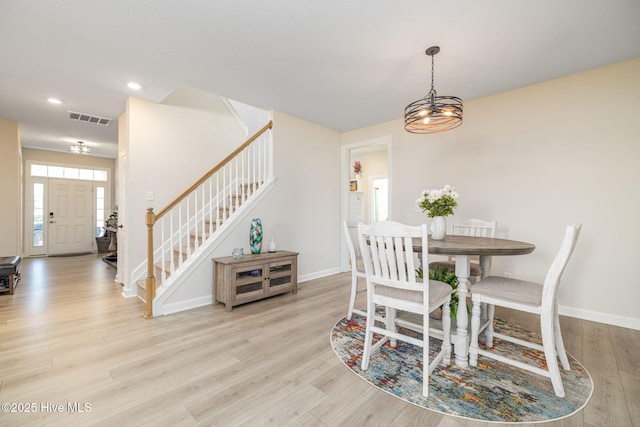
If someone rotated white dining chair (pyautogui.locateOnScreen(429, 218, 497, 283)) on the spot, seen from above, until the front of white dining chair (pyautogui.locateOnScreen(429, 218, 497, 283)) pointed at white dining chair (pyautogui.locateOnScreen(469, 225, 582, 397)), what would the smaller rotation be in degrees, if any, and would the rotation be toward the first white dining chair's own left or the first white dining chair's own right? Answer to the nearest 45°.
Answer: approximately 45° to the first white dining chair's own left

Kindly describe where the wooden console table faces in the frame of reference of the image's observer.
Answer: facing the viewer and to the right of the viewer

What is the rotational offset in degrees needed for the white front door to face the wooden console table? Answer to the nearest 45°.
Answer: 0° — it already faces it

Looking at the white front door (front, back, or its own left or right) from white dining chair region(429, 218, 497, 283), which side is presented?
front

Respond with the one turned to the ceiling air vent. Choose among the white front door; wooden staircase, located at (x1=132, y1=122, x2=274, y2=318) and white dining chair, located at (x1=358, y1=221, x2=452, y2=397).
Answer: the white front door

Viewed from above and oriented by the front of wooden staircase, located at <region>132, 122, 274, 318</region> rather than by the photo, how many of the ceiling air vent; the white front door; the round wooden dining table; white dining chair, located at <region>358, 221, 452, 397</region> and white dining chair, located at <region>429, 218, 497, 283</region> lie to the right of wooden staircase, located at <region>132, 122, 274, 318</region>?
2

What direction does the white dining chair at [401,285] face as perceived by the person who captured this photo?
facing away from the viewer and to the right of the viewer

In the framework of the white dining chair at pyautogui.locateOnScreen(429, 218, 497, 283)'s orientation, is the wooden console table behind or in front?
in front

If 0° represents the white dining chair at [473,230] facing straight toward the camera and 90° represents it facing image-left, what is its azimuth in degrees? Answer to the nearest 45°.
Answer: approximately 45°

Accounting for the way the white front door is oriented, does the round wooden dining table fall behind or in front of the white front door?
in front

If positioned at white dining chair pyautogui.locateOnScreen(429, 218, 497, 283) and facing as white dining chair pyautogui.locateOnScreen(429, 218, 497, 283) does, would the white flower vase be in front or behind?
in front

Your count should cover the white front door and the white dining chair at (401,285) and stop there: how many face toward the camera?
1

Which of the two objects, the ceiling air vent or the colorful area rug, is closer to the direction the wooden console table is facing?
the colorful area rug
